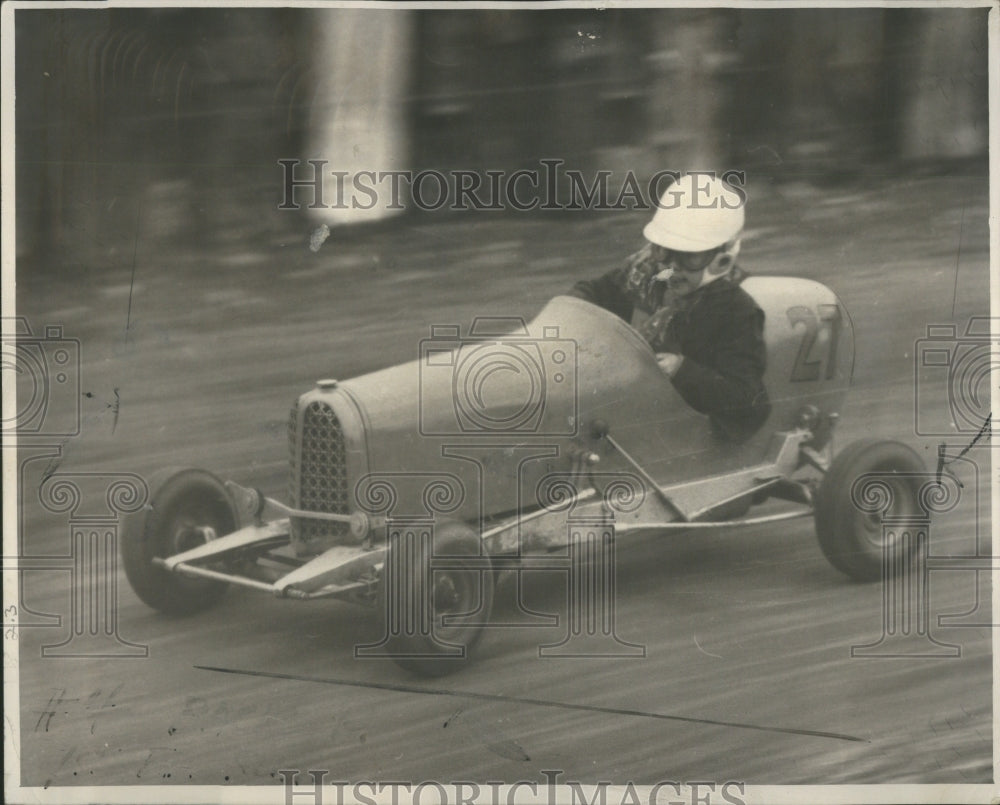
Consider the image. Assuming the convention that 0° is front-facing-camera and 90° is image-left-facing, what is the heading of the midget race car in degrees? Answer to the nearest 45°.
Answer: approximately 45°

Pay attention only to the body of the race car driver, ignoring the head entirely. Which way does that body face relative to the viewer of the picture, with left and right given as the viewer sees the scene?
facing the viewer and to the left of the viewer

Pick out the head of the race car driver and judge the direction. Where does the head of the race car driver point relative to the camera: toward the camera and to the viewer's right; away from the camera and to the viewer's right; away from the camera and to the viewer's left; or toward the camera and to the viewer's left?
toward the camera and to the viewer's left

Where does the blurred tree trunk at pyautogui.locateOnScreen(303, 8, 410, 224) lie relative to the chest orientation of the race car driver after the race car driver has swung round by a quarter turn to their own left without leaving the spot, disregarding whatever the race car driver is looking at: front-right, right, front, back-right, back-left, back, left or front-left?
back-right
